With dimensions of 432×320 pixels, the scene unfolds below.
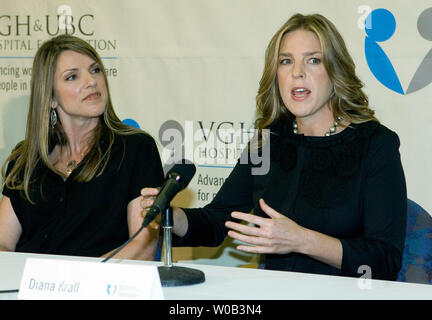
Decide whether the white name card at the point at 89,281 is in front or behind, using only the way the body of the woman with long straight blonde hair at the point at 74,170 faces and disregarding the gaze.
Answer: in front

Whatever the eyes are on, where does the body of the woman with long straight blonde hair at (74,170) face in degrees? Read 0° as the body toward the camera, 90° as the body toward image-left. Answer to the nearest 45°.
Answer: approximately 0°

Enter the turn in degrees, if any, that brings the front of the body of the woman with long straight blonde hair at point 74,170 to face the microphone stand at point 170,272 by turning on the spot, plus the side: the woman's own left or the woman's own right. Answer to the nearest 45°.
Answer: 0° — they already face it

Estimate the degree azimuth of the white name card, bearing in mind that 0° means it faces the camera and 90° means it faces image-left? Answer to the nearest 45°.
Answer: approximately 0°

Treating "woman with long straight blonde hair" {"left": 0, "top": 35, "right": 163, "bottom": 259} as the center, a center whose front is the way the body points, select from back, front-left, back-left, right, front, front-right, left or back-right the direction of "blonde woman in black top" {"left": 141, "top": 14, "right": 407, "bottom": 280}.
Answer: front-left

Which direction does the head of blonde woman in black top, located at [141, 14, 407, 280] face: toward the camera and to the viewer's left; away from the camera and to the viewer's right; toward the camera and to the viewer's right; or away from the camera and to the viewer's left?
toward the camera and to the viewer's left

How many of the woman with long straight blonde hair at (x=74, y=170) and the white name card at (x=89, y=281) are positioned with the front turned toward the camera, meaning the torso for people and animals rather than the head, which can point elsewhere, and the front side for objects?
2
